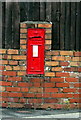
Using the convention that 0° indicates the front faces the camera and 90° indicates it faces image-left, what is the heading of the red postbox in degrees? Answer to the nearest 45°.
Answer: approximately 0°
